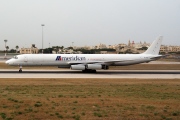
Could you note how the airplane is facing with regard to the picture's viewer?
facing to the left of the viewer
